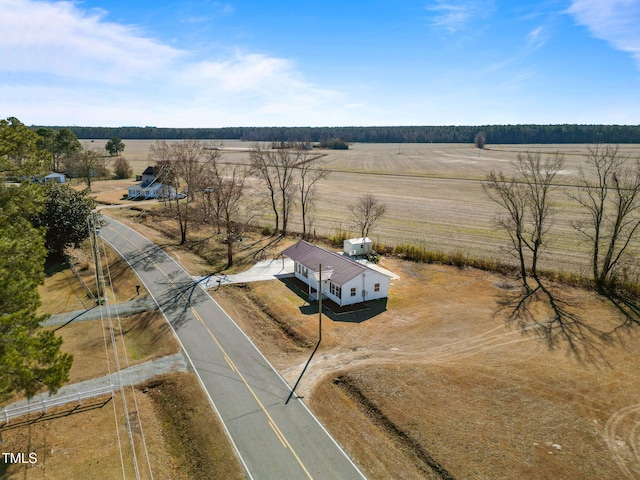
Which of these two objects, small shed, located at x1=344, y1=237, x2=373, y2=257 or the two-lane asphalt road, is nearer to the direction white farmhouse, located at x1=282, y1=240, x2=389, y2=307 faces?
the two-lane asphalt road

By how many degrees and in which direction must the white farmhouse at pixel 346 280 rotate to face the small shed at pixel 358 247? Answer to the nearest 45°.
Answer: approximately 135° to its right

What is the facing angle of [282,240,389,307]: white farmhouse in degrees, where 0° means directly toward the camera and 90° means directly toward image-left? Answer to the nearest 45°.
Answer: approximately 45°
